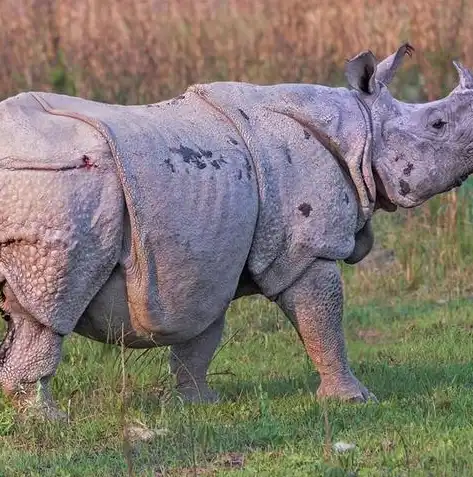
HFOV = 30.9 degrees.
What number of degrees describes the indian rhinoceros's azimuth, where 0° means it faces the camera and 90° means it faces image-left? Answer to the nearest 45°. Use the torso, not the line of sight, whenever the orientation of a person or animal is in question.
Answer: approximately 270°
